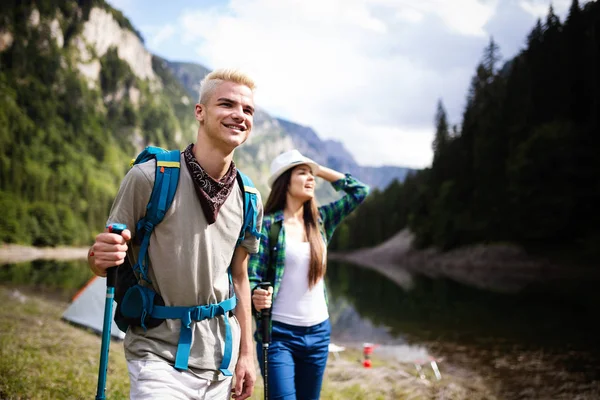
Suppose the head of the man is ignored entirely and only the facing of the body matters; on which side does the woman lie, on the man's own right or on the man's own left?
on the man's own left

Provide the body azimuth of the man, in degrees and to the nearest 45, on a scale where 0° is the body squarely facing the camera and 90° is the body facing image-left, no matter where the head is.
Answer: approximately 315°
